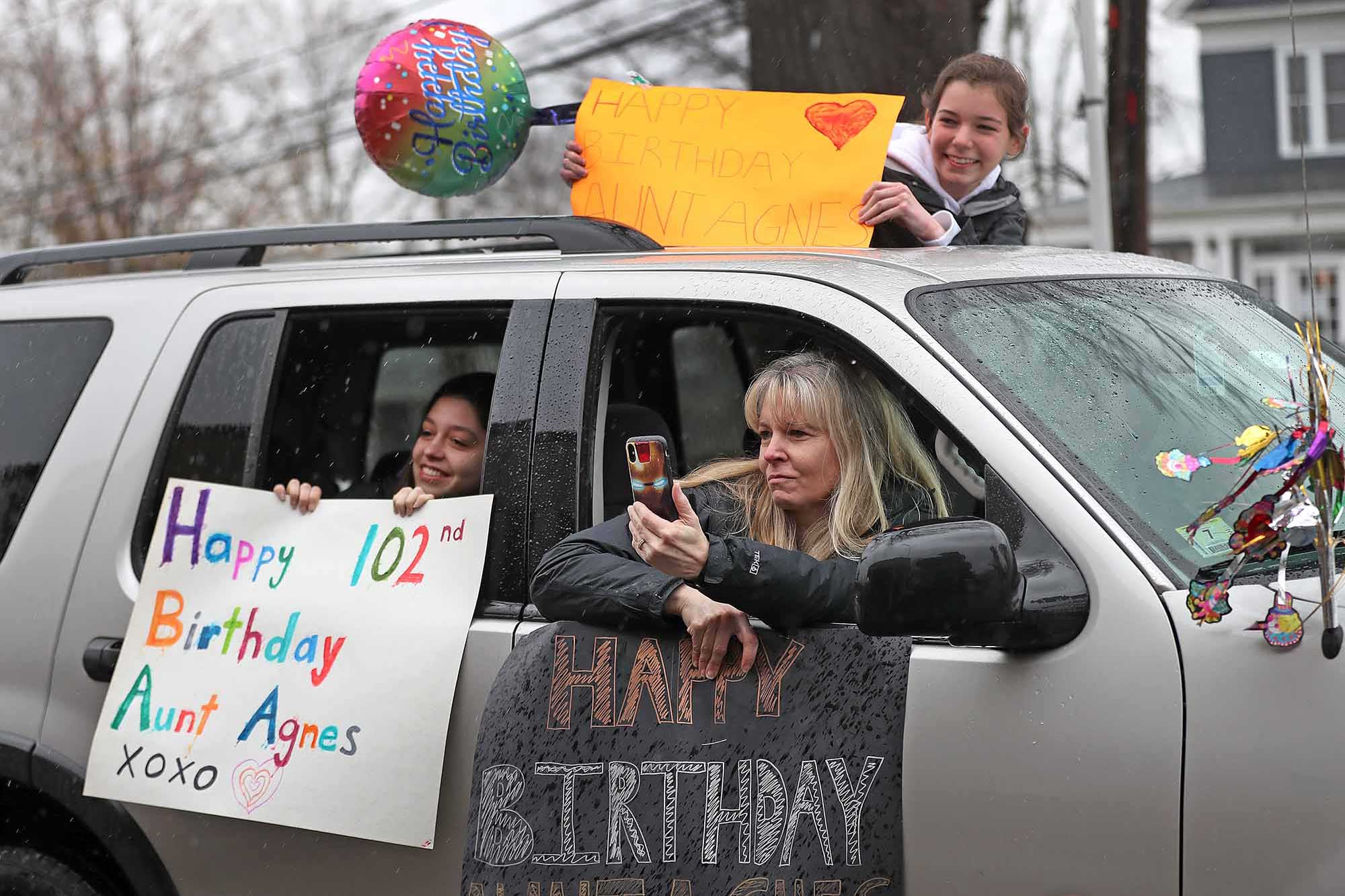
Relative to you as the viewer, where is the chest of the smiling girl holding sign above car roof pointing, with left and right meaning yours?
facing the viewer and to the left of the viewer

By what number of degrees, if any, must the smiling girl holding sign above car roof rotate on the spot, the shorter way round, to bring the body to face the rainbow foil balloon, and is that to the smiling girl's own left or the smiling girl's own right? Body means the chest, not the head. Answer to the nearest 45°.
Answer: approximately 45° to the smiling girl's own right

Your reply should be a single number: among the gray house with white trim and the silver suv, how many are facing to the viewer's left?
0

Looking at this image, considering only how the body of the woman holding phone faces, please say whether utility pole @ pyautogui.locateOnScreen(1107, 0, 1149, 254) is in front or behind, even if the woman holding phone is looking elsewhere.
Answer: behind

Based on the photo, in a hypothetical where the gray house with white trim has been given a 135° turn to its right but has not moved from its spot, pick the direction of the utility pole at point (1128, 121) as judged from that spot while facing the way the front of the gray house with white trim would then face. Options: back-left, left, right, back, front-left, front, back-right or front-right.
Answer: back-left

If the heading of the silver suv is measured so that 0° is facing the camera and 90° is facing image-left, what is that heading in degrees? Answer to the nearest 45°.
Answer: approximately 315°

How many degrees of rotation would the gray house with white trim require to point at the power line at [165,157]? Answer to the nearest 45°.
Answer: approximately 90° to its right

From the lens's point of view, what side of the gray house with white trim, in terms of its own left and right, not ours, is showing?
front
